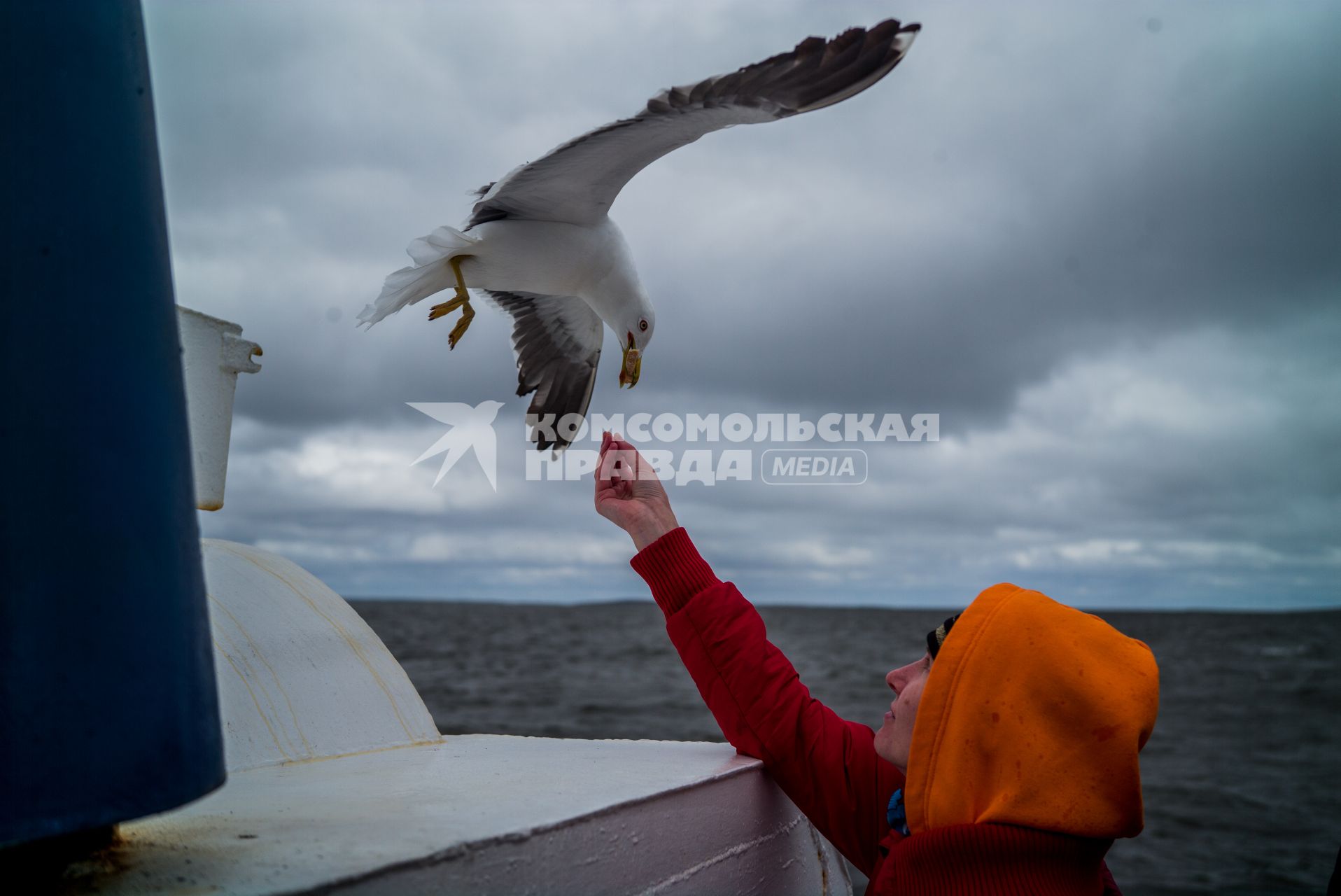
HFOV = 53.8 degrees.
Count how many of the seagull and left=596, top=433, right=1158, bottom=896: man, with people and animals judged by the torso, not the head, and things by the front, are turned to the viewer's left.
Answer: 1

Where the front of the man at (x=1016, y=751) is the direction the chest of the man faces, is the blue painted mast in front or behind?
in front

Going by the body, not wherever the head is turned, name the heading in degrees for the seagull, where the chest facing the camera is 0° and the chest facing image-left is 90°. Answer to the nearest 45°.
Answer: approximately 270°

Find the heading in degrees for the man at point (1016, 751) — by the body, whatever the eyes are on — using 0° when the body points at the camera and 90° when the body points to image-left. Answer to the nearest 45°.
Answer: approximately 90°

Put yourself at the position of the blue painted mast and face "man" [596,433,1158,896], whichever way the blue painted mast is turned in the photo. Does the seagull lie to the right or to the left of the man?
left

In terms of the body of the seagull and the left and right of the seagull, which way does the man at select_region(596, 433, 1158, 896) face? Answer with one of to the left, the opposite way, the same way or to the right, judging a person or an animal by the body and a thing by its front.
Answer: the opposite way

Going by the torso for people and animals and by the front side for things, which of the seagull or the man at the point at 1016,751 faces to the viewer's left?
the man

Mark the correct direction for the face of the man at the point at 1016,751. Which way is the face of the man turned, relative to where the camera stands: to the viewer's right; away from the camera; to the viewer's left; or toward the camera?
to the viewer's left
